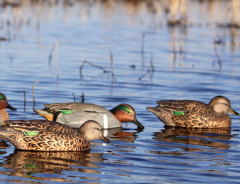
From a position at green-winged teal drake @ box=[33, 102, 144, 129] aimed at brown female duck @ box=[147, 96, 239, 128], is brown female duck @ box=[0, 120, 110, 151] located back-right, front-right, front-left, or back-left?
back-right

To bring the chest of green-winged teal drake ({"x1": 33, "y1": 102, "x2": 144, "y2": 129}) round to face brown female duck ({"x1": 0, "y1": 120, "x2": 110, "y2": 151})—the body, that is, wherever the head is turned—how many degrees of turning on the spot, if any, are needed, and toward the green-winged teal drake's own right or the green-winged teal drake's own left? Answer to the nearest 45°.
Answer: approximately 90° to the green-winged teal drake's own right

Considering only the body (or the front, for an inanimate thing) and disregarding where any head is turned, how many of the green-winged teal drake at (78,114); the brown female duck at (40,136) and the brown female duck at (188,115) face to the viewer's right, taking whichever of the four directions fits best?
3

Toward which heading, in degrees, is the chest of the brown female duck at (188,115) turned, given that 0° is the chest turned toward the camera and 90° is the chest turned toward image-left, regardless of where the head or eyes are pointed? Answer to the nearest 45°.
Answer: approximately 270°

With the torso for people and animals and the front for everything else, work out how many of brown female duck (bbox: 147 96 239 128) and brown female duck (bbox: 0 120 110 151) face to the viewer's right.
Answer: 2

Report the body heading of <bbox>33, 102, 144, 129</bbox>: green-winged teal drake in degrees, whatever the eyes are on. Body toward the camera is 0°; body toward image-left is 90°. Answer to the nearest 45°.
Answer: approximately 270°

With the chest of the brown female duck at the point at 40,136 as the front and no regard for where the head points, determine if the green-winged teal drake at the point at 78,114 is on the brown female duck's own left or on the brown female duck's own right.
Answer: on the brown female duck's own left

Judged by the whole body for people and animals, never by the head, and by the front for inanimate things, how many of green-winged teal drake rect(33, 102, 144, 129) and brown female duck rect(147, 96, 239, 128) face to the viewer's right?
2

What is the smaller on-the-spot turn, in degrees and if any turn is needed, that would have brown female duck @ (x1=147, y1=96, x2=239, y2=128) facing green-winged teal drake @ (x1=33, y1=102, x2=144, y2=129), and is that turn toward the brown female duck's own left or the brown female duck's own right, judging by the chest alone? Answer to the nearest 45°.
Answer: approximately 135° to the brown female duck's own right

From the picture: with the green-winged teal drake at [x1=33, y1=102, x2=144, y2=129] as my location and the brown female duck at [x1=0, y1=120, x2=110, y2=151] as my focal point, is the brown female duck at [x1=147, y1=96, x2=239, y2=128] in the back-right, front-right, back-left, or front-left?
back-left

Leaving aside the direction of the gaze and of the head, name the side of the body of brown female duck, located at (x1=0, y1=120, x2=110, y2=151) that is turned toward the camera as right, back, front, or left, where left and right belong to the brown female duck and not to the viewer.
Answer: right
